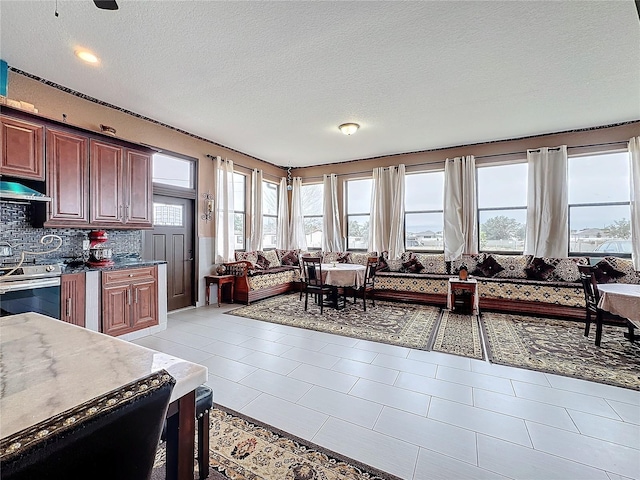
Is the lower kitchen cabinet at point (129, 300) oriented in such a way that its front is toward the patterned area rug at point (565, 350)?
yes

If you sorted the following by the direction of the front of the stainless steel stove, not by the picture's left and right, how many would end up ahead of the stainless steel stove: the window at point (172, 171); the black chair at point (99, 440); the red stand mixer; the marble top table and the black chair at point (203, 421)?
3
